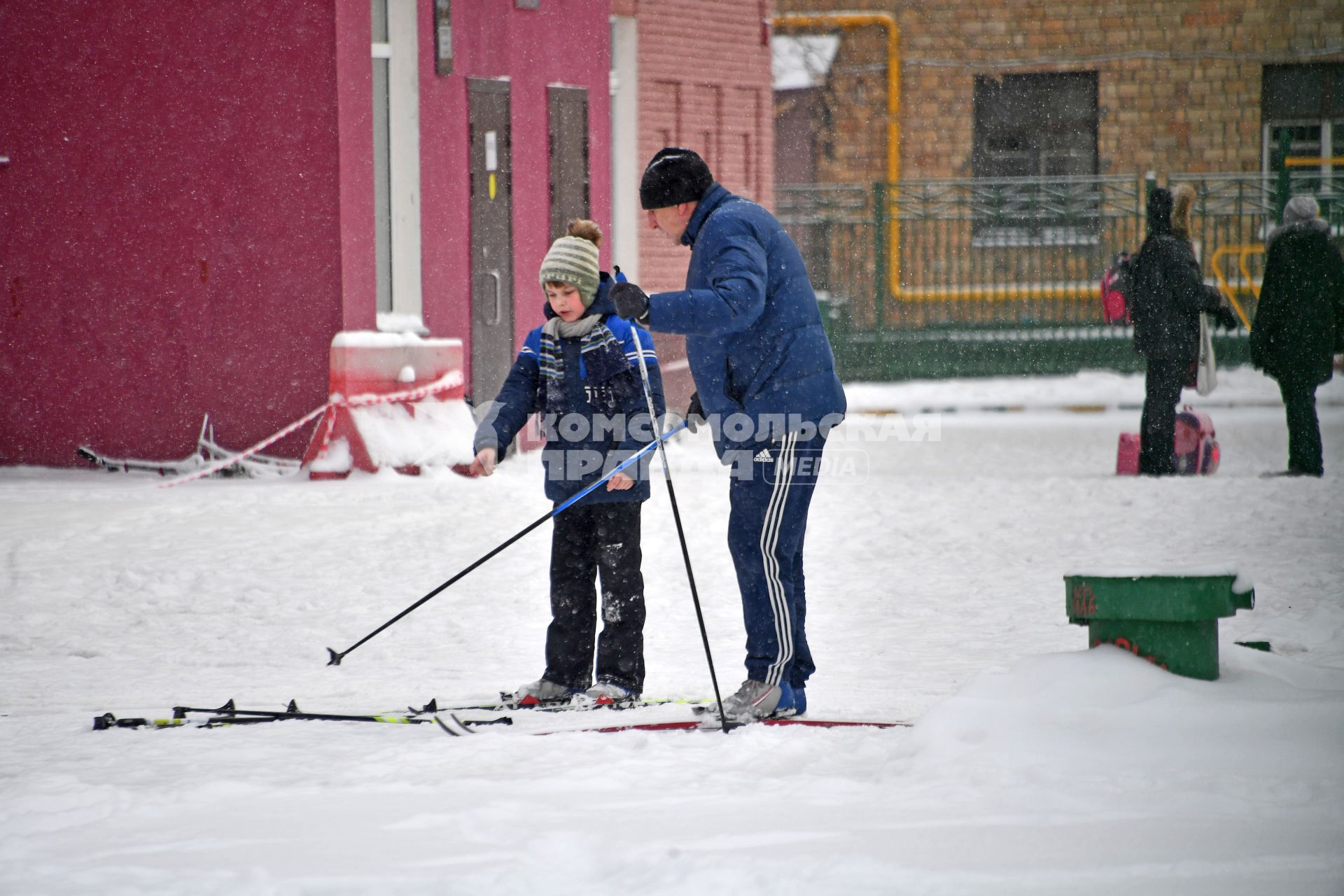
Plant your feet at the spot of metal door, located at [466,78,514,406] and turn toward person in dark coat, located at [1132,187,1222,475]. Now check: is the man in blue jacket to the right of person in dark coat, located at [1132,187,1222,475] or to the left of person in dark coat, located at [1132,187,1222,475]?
right

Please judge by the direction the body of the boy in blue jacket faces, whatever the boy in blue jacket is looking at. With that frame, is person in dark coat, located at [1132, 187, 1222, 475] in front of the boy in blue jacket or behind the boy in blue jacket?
behind

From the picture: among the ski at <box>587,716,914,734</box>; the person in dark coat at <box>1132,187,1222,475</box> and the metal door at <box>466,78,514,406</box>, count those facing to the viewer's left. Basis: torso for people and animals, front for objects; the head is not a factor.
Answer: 1

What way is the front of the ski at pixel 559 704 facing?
to the viewer's left

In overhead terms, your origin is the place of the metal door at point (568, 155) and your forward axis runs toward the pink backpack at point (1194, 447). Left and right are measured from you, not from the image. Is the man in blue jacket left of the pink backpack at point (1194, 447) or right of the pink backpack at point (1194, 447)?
right

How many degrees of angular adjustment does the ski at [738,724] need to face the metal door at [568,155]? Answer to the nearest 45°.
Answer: approximately 90° to its right

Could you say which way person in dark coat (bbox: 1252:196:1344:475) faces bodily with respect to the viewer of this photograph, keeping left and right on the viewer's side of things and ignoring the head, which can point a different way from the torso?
facing away from the viewer

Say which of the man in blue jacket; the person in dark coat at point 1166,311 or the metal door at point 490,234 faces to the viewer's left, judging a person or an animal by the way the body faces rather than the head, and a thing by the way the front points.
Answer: the man in blue jacket

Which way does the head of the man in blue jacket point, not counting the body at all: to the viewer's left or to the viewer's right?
to the viewer's left

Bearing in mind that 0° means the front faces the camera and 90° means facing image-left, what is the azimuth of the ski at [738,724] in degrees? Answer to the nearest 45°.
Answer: approximately 90°

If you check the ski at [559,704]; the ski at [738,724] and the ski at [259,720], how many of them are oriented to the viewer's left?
3

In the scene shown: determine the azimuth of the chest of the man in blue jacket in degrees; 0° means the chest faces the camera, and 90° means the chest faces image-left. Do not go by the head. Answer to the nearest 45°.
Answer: approximately 90°

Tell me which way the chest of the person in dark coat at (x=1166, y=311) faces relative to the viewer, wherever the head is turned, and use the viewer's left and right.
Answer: facing away from the viewer and to the right of the viewer

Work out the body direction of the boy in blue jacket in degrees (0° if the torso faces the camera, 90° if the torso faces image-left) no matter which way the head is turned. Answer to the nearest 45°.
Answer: approximately 45°
